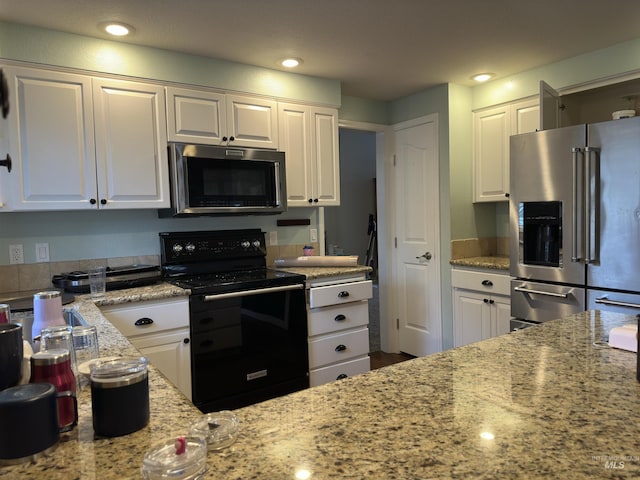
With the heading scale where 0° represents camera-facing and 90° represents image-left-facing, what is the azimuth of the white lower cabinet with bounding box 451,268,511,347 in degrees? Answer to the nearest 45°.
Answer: approximately 45°

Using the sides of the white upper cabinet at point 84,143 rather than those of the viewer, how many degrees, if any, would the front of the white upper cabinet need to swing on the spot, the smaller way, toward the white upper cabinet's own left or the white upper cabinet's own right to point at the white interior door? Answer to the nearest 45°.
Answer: approximately 90° to the white upper cabinet's own left

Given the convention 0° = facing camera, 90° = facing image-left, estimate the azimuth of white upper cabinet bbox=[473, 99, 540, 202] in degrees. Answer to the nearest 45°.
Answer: approximately 45°

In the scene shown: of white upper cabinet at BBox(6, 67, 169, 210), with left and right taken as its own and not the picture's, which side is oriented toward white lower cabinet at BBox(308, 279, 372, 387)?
left
